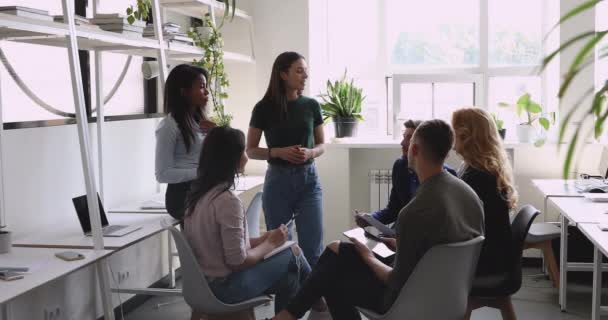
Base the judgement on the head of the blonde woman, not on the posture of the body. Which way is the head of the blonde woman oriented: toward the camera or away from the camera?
away from the camera

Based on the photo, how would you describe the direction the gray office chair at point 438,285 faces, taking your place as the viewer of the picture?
facing away from the viewer and to the left of the viewer

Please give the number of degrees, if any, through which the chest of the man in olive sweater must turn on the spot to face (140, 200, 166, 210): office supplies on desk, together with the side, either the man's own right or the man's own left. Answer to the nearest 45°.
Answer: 0° — they already face it

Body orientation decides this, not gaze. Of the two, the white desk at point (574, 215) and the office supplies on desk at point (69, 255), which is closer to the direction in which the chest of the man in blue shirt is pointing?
the office supplies on desk

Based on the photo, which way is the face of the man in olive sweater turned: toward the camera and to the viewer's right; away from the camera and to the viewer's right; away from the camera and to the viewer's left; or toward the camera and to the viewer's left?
away from the camera and to the viewer's left

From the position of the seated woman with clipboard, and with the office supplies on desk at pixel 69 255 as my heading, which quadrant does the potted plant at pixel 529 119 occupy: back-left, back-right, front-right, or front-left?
back-right

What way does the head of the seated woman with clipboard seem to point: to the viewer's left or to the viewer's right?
to the viewer's right

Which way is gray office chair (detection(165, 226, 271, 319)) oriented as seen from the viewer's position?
to the viewer's right

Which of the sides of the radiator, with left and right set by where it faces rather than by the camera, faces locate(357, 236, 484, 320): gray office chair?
front

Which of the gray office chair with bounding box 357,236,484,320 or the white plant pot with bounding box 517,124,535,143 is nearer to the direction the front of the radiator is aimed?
the gray office chair

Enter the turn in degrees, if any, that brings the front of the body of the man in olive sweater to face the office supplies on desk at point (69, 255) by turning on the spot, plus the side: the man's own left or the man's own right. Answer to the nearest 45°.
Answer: approximately 45° to the man's own left

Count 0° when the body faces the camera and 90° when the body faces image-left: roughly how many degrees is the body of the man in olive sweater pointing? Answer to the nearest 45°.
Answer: approximately 135°

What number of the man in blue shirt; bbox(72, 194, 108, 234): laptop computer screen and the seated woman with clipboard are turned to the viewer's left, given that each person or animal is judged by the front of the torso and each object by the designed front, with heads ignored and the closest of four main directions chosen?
1

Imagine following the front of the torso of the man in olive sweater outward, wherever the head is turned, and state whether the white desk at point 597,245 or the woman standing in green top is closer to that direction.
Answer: the woman standing in green top

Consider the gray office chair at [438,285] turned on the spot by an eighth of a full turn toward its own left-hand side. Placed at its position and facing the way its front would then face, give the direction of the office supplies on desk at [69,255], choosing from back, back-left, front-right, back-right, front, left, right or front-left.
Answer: front

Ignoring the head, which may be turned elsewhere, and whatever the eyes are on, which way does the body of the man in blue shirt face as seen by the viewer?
to the viewer's left

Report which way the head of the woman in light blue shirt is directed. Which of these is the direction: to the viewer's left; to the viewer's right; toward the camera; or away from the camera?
to the viewer's right
